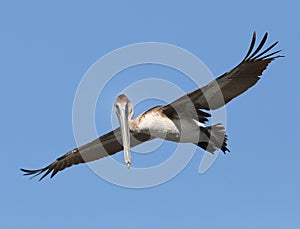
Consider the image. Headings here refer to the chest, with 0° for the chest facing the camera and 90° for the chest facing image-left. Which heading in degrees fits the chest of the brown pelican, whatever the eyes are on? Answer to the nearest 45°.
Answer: approximately 45°
